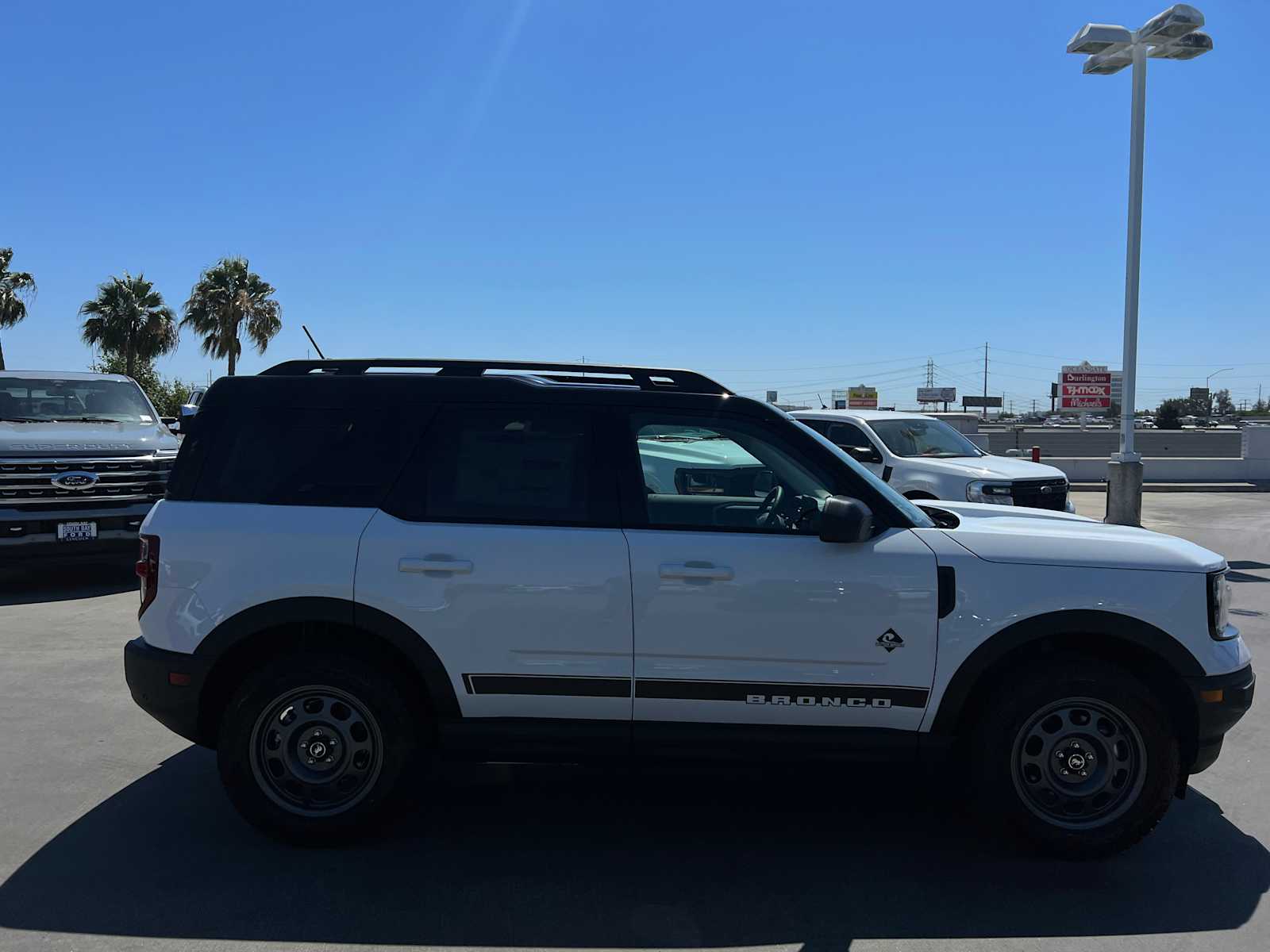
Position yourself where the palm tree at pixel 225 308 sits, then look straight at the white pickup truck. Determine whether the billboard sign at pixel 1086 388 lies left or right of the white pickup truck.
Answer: left

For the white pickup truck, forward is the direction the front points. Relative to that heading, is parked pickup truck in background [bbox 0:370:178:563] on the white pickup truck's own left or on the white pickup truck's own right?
on the white pickup truck's own right

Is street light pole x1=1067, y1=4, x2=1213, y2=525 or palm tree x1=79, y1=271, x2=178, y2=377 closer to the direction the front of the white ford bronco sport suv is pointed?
the street light pole

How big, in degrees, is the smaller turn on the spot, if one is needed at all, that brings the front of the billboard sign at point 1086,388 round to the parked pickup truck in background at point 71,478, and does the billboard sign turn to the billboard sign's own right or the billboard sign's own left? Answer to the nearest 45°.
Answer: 0° — it already faces it

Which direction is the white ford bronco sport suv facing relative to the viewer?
to the viewer's right

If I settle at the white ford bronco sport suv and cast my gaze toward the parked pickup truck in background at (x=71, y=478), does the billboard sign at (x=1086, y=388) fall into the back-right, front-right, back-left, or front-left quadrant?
front-right

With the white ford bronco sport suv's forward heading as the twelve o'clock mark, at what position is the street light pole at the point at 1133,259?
The street light pole is roughly at 10 o'clock from the white ford bronco sport suv.

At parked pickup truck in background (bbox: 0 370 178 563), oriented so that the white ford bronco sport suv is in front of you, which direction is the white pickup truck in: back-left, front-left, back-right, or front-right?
front-left

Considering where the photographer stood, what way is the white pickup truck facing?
facing the viewer and to the right of the viewer

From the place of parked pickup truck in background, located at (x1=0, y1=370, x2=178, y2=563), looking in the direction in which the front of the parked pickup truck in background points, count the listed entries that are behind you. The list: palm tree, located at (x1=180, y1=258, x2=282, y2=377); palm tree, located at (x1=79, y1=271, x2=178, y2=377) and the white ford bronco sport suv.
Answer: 2

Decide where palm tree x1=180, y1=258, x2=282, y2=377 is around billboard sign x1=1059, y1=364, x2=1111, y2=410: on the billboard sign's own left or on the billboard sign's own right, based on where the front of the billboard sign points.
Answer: on the billboard sign's own right

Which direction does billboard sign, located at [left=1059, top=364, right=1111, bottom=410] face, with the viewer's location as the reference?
facing the viewer

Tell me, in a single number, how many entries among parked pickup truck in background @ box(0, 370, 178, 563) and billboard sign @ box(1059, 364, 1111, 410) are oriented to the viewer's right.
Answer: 0

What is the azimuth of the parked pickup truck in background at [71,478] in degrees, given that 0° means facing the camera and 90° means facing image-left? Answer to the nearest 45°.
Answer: approximately 0°

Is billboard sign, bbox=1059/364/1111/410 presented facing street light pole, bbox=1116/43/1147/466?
yes

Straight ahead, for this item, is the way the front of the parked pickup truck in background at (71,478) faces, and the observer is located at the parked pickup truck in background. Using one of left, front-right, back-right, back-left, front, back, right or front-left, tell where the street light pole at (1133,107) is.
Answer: left
